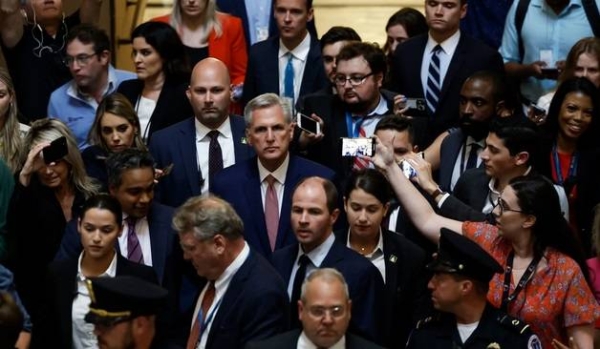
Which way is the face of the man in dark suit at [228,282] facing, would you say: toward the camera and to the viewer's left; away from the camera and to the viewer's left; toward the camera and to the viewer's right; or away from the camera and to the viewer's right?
toward the camera and to the viewer's left

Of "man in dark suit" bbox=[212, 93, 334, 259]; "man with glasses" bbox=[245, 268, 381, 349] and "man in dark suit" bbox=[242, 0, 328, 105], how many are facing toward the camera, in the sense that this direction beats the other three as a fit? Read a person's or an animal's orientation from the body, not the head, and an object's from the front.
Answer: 3

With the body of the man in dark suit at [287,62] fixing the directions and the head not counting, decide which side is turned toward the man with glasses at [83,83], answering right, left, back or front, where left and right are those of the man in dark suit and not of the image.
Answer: right

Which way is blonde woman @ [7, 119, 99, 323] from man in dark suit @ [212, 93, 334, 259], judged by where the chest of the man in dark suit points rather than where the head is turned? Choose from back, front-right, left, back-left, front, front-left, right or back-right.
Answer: right

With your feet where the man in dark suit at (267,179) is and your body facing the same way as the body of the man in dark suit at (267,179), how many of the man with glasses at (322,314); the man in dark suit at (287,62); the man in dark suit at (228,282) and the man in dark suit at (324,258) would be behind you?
1

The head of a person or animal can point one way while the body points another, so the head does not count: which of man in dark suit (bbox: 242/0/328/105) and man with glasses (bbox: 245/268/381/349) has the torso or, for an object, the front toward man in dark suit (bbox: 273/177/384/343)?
man in dark suit (bbox: 242/0/328/105)

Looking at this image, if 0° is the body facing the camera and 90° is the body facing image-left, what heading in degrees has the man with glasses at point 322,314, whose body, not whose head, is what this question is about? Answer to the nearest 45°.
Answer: approximately 0°

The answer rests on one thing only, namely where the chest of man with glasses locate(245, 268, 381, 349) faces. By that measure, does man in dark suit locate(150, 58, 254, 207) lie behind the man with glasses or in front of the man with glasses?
behind

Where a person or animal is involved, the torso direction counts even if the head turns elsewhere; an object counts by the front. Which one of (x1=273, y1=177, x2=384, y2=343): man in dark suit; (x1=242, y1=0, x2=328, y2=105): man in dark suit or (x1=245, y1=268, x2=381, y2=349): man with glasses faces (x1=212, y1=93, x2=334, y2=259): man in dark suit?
(x1=242, y1=0, x2=328, y2=105): man in dark suit

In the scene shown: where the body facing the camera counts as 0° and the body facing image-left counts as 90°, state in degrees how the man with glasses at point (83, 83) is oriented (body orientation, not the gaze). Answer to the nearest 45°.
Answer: approximately 45°
